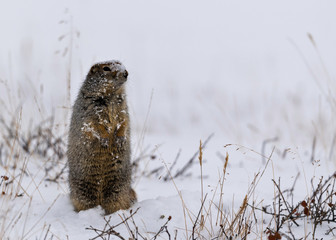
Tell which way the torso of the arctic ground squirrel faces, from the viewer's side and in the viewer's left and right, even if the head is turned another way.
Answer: facing the viewer and to the right of the viewer
